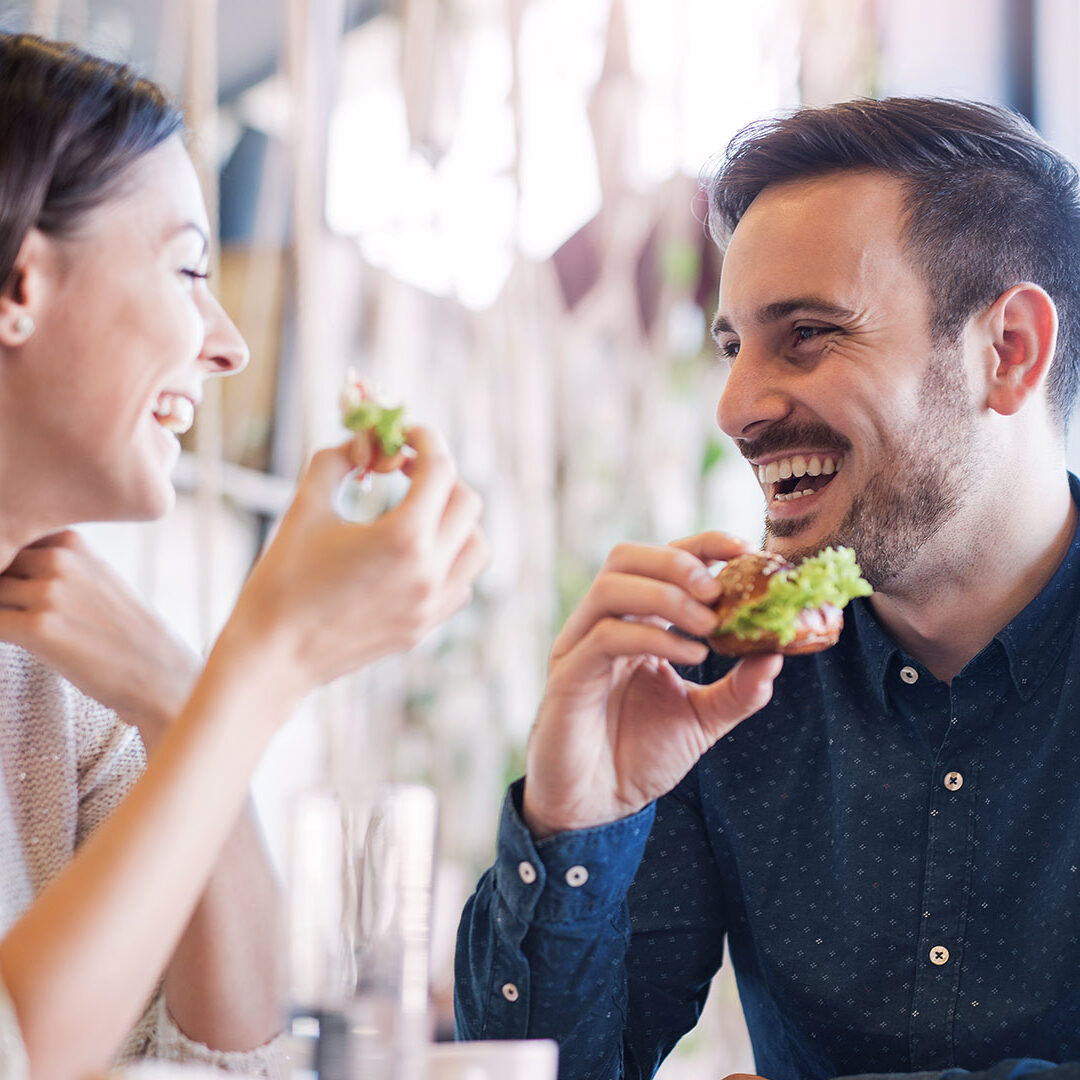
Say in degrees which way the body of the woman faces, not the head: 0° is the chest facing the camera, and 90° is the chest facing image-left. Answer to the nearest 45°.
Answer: approximately 270°

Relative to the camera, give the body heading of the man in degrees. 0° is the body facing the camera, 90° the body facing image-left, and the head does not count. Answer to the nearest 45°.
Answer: approximately 45°

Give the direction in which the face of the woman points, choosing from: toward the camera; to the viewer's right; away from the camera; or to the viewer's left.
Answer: to the viewer's right

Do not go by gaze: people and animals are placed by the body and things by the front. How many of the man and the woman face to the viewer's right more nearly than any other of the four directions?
1

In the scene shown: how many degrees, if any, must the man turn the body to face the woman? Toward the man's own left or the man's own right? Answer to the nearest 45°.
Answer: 0° — they already face them
